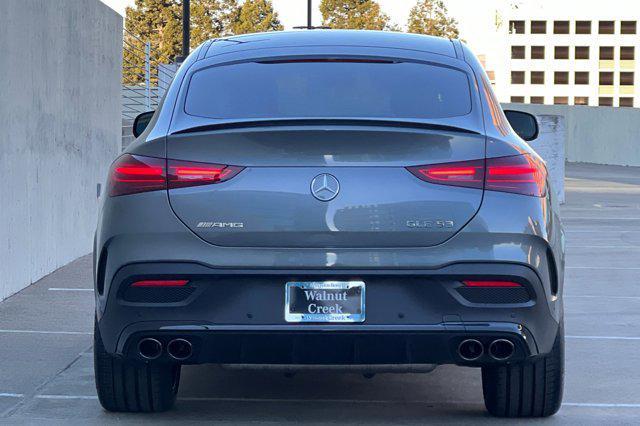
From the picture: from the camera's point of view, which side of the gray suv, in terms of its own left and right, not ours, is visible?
back
